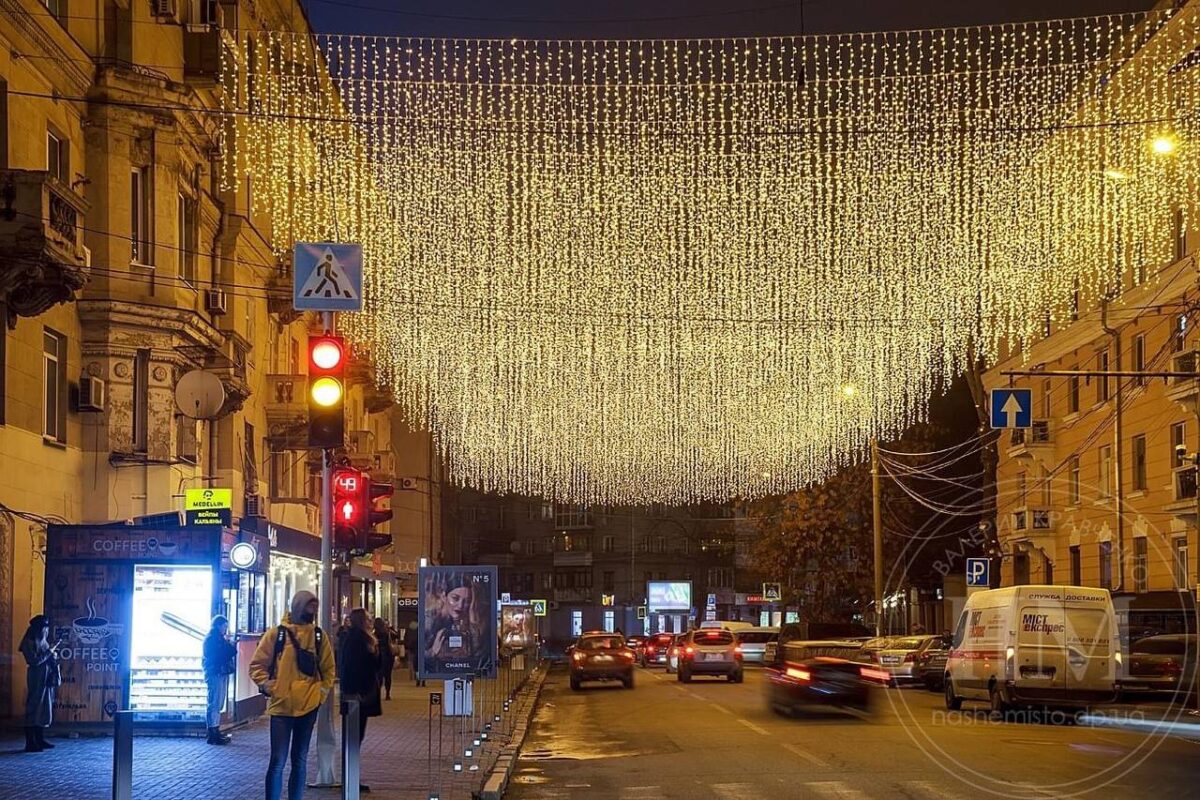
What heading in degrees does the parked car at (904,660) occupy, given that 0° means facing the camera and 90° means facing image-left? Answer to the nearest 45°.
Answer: approximately 225°

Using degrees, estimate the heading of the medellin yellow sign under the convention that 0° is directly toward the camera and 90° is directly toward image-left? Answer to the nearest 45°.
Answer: approximately 0°

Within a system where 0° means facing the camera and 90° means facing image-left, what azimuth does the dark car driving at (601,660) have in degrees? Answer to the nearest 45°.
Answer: approximately 180°

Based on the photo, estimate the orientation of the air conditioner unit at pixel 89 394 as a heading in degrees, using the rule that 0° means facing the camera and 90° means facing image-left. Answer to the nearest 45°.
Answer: approximately 315°

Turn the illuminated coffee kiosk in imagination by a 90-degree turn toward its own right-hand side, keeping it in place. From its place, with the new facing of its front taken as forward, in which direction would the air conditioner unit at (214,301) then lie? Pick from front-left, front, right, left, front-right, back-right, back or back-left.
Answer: right

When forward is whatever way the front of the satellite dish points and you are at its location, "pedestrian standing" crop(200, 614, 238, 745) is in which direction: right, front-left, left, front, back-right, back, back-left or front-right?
front

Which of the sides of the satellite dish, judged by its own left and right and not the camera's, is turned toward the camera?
front

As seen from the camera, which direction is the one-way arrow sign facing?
toward the camera
